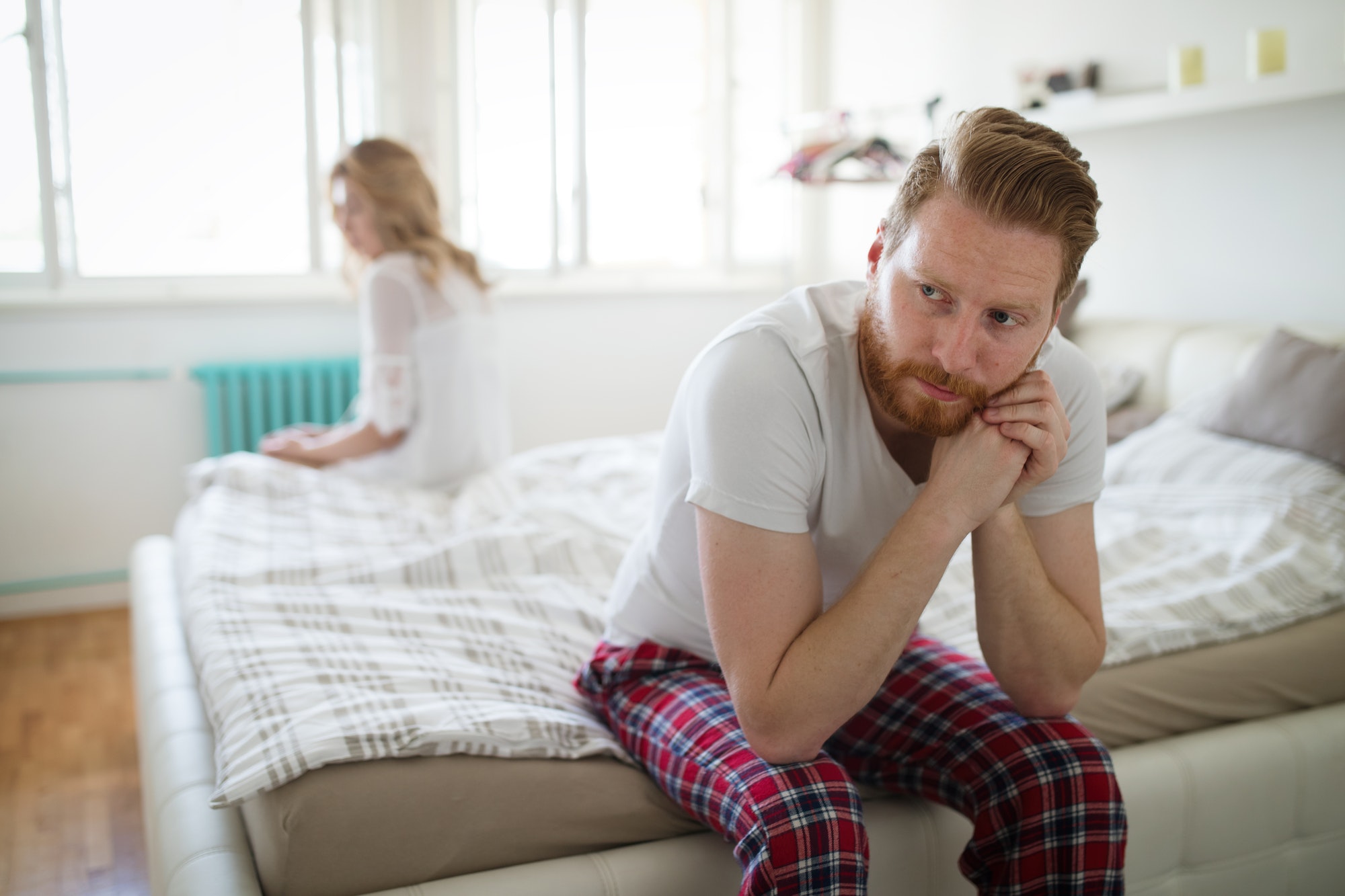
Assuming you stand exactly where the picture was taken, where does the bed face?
facing the viewer and to the left of the viewer

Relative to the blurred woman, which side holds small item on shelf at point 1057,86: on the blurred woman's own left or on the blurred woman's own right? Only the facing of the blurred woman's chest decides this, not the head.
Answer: on the blurred woman's own right

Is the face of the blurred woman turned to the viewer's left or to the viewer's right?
to the viewer's left

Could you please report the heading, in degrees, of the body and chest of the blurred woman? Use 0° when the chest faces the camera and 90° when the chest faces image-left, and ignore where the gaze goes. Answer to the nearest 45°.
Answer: approximately 135°

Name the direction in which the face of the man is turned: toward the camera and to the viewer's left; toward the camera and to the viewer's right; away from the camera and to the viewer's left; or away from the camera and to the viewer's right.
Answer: toward the camera and to the viewer's right

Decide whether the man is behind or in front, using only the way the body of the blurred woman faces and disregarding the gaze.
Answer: behind

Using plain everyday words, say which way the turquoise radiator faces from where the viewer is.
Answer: facing the viewer and to the right of the viewer

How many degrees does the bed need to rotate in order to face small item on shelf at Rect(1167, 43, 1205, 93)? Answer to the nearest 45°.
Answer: approximately 180°
